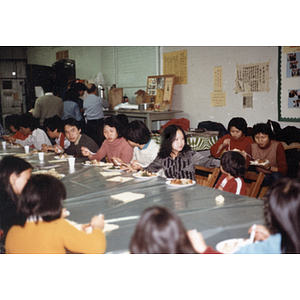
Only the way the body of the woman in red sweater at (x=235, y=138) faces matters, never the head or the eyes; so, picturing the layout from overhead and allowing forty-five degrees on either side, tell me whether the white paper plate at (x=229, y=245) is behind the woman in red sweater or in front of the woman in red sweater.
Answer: in front

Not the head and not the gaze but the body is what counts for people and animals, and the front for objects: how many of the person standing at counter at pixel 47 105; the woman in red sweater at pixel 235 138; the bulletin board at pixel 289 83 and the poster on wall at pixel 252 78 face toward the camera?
3

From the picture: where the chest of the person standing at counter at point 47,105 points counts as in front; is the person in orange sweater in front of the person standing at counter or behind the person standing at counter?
behind

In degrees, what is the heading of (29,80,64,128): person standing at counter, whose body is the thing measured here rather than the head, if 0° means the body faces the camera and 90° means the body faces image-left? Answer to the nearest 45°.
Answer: approximately 180°

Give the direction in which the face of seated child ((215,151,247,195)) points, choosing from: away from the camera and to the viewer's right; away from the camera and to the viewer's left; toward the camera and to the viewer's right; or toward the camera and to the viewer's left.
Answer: away from the camera and to the viewer's left

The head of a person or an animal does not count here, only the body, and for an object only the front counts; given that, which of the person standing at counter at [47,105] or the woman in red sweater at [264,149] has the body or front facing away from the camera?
the person standing at counter

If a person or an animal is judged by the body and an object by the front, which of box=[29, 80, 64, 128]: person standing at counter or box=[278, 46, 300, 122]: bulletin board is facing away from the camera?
the person standing at counter

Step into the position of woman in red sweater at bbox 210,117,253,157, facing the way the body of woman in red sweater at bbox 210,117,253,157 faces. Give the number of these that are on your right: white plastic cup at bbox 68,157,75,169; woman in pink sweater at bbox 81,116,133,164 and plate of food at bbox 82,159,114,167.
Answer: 3

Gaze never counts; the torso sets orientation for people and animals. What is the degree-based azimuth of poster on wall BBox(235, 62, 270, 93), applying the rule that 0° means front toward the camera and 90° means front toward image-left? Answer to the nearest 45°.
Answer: approximately 0°

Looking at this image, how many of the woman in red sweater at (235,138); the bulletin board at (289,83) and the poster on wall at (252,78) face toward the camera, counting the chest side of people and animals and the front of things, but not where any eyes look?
3

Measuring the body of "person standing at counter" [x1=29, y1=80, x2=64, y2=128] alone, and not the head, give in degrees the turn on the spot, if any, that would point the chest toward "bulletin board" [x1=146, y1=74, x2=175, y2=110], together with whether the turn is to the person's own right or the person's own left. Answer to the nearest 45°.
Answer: approximately 90° to the person's own right

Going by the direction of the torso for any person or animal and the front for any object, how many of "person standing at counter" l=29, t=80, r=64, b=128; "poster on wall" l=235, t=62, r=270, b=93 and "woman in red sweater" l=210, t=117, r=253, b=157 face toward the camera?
2

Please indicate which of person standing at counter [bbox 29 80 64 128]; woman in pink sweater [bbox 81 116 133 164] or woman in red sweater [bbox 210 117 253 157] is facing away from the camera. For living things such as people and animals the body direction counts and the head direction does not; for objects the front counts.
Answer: the person standing at counter

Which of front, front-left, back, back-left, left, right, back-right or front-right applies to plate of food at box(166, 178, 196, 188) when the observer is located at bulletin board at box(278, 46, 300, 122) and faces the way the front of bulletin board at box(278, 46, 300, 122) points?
front-right

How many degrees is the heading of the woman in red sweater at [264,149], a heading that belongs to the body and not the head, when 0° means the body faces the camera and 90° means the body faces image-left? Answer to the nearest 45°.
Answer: approximately 45°
